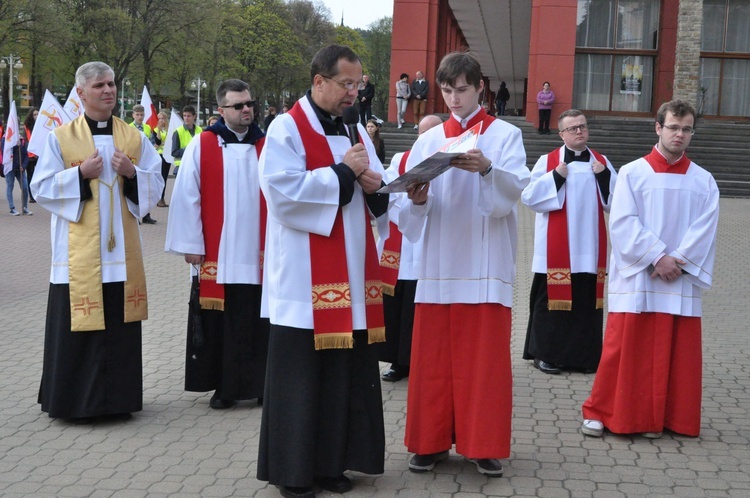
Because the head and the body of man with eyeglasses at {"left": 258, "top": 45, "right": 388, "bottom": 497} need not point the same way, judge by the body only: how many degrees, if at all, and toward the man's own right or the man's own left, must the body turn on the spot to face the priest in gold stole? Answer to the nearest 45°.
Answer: approximately 180°

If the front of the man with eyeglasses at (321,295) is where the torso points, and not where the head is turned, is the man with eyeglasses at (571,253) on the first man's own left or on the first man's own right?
on the first man's own left

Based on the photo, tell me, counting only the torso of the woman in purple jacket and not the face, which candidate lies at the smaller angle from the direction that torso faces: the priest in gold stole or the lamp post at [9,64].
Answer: the priest in gold stole

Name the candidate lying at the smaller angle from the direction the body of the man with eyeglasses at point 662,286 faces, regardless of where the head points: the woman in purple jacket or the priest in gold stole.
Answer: the priest in gold stole

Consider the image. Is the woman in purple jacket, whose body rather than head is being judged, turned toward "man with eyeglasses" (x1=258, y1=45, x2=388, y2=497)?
yes

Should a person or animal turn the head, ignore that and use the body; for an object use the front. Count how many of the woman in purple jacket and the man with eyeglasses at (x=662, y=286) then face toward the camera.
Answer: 2

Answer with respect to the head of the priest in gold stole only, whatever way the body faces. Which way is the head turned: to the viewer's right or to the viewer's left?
to the viewer's right

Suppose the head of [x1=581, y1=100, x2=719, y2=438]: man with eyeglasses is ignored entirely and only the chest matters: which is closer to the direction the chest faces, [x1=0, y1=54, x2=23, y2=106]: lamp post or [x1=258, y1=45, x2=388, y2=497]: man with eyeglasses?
the man with eyeglasses

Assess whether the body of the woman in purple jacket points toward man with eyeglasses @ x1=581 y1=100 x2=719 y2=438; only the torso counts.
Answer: yes
